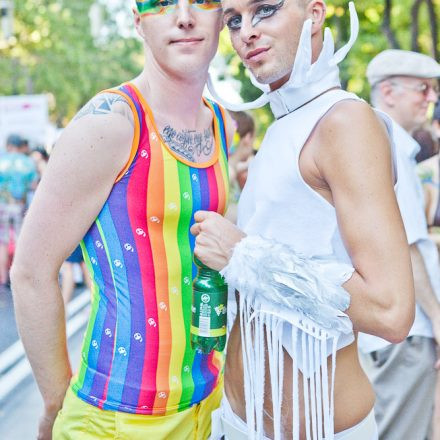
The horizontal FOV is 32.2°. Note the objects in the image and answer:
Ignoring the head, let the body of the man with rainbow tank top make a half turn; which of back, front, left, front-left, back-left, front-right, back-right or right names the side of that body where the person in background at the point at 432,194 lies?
right

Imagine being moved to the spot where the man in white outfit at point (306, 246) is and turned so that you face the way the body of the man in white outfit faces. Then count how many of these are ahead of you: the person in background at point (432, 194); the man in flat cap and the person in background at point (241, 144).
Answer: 0

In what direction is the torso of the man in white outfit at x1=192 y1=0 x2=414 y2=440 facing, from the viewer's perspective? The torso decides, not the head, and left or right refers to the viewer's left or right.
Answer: facing the viewer and to the left of the viewer

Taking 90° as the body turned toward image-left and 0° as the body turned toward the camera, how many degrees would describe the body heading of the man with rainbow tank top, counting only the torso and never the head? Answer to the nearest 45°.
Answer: approximately 315°

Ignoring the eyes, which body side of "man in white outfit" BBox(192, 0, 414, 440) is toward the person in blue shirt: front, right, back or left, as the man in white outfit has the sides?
right

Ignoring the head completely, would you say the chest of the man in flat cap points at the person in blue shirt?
no

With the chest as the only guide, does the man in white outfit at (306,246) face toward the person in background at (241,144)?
no

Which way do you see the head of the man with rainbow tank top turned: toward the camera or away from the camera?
toward the camera

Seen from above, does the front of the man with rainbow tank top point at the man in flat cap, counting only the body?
no
